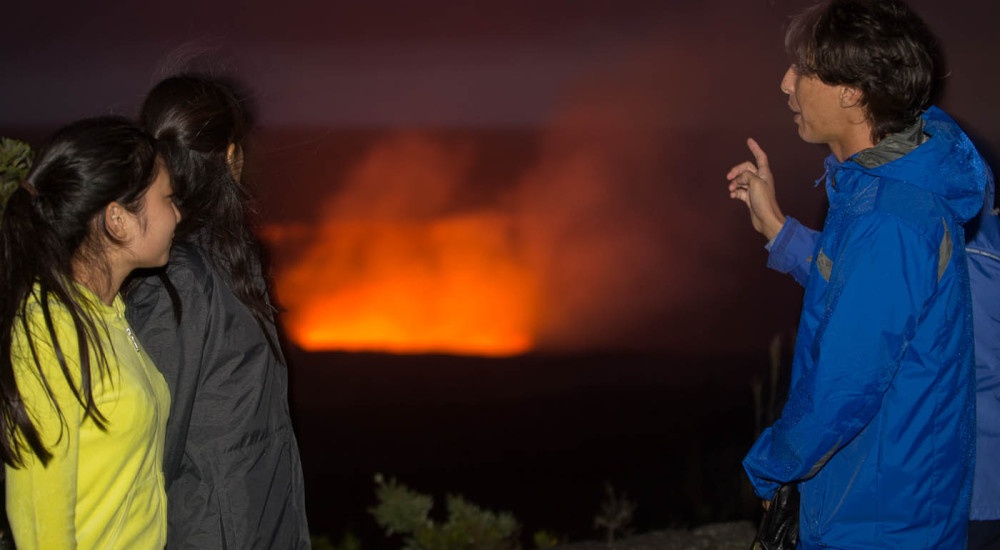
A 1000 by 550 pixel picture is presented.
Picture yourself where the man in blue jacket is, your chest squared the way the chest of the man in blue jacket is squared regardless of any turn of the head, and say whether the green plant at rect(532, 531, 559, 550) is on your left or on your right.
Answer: on your right

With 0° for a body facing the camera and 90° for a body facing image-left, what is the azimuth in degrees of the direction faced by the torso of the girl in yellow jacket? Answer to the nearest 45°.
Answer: approximately 270°

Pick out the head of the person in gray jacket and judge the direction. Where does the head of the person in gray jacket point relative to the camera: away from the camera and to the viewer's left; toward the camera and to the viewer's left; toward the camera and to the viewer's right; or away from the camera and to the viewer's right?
away from the camera and to the viewer's right

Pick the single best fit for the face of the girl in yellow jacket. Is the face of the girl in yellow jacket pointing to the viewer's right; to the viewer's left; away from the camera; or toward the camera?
to the viewer's right

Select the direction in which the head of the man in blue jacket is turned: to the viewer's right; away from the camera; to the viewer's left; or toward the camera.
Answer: to the viewer's left

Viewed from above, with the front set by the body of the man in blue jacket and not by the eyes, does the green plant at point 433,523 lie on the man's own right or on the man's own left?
on the man's own right

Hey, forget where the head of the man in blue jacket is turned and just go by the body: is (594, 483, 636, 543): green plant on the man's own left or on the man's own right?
on the man's own right

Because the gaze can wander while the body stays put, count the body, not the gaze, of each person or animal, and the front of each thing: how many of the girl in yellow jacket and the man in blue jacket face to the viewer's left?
1

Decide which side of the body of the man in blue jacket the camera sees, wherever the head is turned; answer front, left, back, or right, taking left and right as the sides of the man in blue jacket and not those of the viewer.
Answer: left
